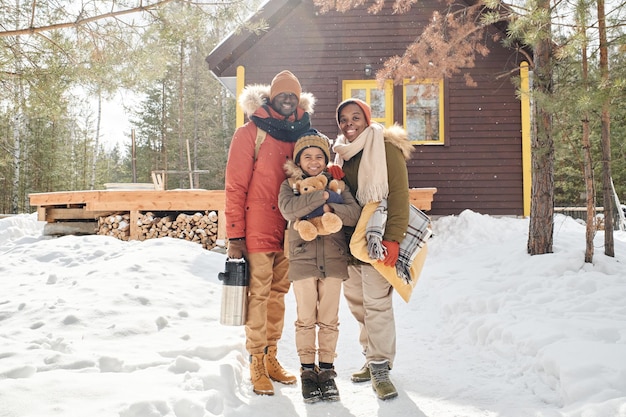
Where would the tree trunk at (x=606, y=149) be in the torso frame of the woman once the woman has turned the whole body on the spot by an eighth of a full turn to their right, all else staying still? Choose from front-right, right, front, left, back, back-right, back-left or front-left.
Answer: back-right

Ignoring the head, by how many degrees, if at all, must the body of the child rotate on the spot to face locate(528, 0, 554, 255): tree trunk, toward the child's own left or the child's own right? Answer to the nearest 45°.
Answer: approximately 135° to the child's own left

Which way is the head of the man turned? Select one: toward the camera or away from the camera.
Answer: toward the camera

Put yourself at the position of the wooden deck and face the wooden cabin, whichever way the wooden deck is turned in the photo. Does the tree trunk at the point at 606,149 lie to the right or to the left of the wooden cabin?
right

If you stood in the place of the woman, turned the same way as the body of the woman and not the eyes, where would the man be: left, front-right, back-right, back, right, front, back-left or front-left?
front-right

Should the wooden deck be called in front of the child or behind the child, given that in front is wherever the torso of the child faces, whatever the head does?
behind

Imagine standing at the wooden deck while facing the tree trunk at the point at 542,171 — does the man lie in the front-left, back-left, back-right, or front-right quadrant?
front-right

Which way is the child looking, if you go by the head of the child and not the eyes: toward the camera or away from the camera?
toward the camera

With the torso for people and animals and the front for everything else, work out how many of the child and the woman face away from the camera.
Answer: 0

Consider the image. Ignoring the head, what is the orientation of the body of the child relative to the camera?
toward the camera

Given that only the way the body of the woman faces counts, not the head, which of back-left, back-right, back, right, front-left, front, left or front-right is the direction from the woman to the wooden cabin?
back-right

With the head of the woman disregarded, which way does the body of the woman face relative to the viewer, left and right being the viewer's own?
facing the viewer and to the left of the viewer
